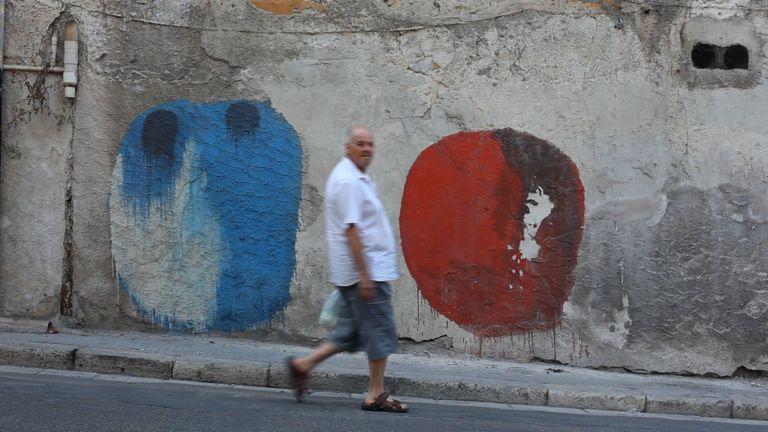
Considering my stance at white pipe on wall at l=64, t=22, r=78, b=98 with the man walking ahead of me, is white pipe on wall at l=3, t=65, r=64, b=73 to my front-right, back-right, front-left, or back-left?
back-right

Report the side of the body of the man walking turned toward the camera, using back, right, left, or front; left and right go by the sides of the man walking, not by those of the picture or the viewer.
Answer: right

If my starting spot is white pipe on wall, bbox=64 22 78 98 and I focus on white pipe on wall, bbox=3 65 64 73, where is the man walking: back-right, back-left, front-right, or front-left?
back-left

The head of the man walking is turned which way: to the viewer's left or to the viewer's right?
to the viewer's right

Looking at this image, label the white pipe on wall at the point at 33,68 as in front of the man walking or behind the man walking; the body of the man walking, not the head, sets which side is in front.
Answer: behind

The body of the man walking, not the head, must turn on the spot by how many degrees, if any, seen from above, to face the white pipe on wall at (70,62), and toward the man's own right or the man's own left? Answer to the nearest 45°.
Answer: approximately 135° to the man's own left
